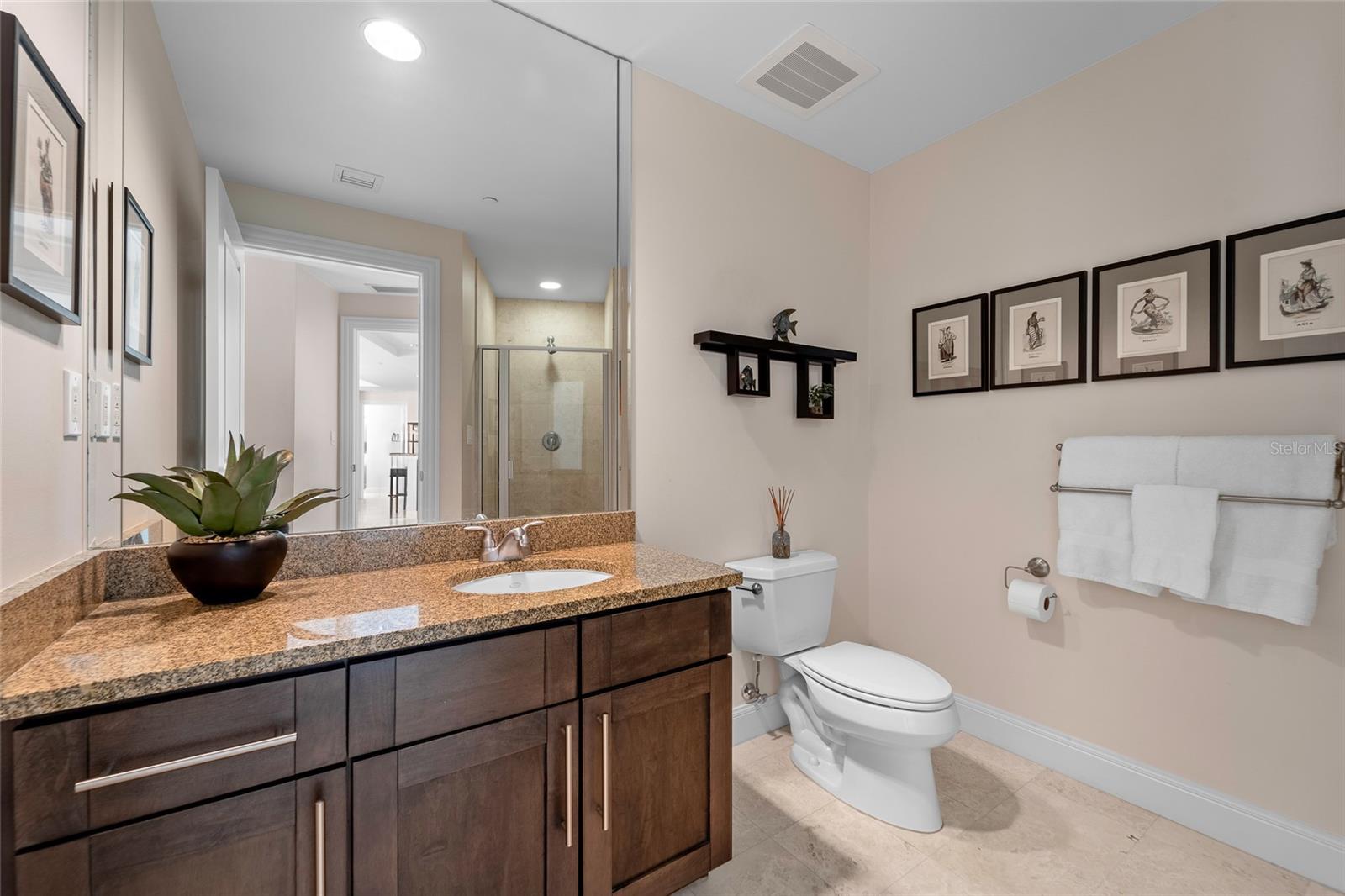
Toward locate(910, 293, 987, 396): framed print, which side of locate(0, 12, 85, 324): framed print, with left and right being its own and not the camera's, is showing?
front

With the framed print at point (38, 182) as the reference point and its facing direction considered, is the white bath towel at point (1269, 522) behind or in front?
in front

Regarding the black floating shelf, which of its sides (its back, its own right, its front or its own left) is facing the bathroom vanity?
right

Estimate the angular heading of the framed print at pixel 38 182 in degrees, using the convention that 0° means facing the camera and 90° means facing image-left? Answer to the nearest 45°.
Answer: approximately 270°

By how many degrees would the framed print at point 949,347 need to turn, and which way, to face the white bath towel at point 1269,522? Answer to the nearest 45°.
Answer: approximately 90° to its left

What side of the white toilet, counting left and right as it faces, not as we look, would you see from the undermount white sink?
right

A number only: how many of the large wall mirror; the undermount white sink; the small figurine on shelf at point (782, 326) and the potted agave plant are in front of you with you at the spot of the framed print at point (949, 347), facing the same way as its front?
4

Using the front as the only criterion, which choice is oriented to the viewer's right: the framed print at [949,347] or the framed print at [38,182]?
the framed print at [38,182]

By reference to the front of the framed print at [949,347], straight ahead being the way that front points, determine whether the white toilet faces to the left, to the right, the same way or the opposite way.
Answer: to the left

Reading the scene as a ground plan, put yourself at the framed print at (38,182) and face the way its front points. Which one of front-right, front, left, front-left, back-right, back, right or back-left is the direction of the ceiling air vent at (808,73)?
front

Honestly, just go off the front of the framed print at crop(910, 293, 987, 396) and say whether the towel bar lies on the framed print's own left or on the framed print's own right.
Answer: on the framed print's own left

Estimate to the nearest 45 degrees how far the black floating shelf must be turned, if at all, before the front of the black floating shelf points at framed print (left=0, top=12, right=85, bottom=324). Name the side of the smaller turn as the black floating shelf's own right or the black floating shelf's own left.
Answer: approximately 90° to the black floating shelf's own right

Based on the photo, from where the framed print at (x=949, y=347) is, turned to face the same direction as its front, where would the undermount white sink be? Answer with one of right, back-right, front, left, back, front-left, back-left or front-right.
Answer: front

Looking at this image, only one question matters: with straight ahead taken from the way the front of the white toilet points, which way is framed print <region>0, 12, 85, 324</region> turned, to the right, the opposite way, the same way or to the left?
to the left

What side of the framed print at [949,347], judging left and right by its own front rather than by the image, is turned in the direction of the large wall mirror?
front

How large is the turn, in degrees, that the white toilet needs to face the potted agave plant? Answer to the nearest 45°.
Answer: approximately 90° to its right

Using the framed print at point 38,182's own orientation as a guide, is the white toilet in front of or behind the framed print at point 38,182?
in front

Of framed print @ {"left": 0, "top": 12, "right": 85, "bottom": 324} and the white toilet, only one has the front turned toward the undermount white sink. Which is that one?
the framed print

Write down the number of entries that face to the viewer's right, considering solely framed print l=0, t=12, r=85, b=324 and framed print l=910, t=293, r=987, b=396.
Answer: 1
